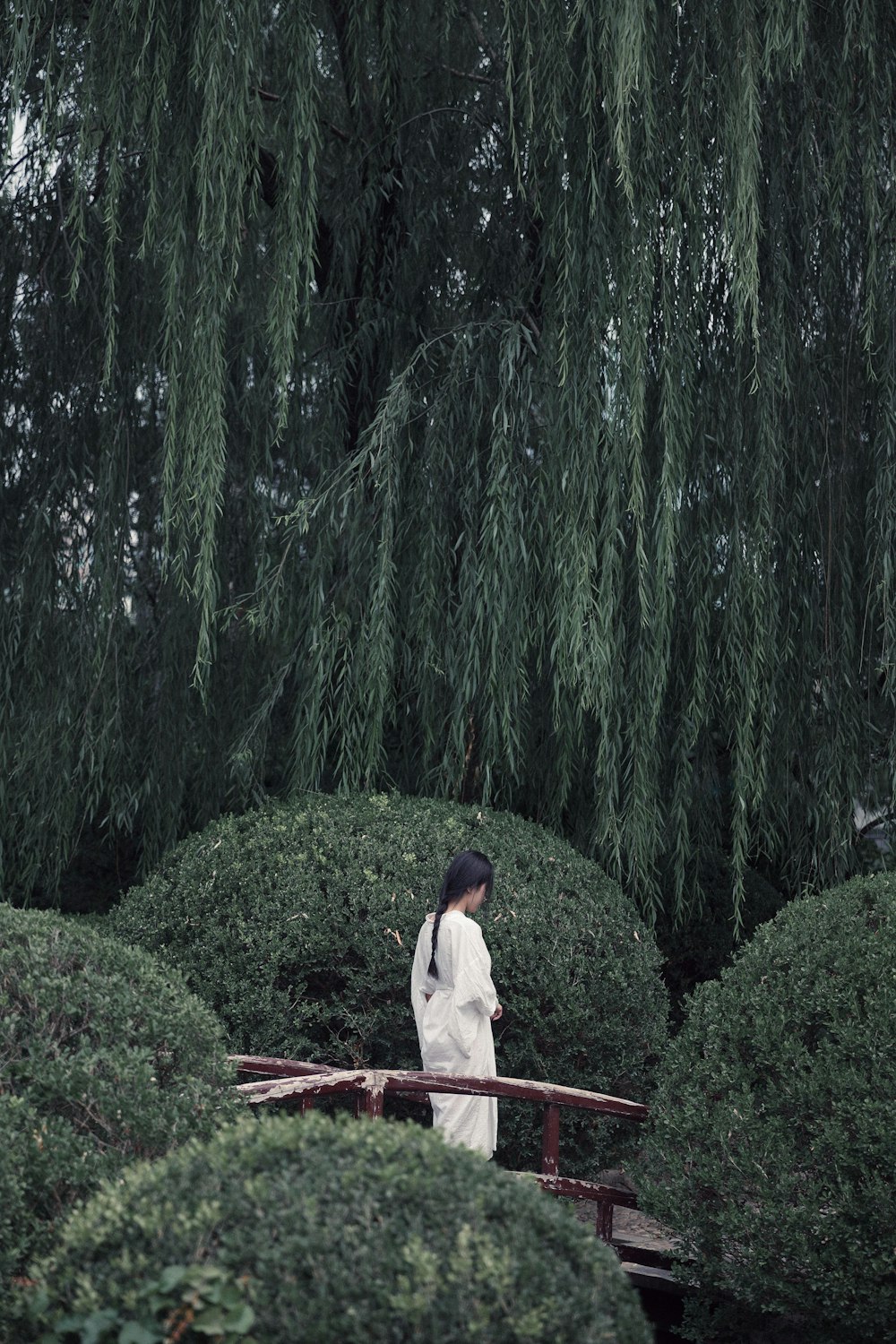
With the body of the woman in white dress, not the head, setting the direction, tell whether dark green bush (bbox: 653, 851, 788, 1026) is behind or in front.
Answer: in front

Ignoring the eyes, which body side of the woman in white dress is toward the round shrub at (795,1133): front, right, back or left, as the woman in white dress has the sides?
right

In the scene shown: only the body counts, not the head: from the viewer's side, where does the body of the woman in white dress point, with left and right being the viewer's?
facing away from the viewer and to the right of the viewer

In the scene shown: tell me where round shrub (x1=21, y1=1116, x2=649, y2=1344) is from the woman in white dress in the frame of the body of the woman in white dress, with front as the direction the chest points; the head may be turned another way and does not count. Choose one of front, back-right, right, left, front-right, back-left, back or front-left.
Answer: back-right

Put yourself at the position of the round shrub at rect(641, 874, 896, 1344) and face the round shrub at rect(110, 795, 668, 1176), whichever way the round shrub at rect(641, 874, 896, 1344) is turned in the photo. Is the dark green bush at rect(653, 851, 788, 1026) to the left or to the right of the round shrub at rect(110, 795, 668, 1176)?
right
